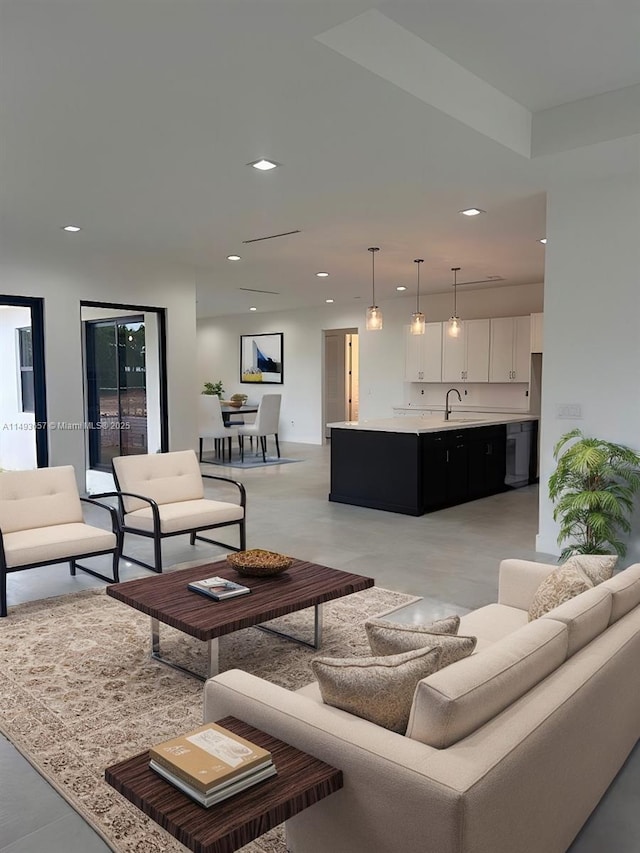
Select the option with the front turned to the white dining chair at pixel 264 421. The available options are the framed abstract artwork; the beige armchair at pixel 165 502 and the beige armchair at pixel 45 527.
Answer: the framed abstract artwork

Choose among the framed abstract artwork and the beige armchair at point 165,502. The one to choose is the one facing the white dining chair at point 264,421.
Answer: the framed abstract artwork

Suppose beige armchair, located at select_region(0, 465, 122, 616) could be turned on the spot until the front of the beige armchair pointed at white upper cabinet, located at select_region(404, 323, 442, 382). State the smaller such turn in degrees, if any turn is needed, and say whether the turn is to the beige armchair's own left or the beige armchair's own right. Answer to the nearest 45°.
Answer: approximately 90° to the beige armchair's own left

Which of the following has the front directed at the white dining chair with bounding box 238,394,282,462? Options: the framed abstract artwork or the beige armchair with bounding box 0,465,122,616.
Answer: the framed abstract artwork

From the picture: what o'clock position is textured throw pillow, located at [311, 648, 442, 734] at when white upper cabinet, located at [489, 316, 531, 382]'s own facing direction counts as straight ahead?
The textured throw pillow is roughly at 12 o'clock from the white upper cabinet.

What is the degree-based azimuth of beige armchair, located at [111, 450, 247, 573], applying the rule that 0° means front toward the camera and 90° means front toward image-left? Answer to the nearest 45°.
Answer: approximately 315°

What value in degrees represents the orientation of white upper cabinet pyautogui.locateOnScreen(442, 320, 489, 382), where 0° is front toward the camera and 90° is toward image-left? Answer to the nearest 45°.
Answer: approximately 0°

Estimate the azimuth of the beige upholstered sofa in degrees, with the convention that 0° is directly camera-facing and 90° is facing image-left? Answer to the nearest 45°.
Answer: approximately 135°

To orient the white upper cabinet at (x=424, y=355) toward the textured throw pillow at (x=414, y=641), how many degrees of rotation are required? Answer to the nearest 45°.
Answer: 0° — it already faces it

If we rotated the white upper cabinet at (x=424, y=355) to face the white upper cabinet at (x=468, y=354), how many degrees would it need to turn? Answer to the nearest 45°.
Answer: approximately 45° to its left

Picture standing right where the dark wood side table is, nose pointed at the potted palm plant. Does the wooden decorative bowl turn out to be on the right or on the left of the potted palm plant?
left

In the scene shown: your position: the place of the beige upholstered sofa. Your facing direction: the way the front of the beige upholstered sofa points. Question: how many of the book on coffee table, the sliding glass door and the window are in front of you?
3

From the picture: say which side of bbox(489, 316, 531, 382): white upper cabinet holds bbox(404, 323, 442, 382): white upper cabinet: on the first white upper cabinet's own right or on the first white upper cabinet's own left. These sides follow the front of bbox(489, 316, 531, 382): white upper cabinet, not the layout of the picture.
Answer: on the first white upper cabinet's own right
